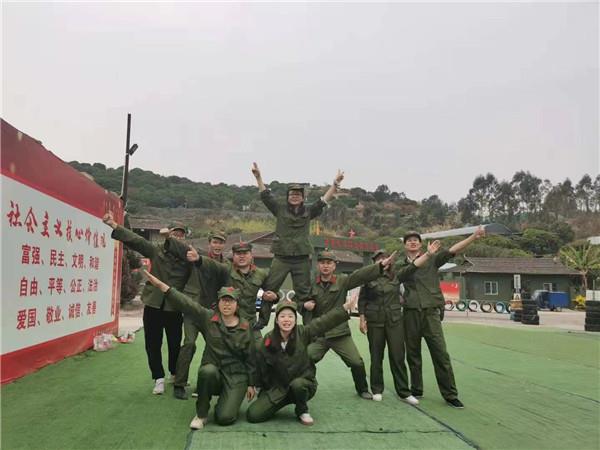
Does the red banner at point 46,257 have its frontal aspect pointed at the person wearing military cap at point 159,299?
yes

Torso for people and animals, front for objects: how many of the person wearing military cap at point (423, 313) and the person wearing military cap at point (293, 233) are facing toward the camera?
2

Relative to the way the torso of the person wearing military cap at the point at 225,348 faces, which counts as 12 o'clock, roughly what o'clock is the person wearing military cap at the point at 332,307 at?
the person wearing military cap at the point at 332,307 is roughly at 8 o'clock from the person wearing military cap at the point at 225,348.

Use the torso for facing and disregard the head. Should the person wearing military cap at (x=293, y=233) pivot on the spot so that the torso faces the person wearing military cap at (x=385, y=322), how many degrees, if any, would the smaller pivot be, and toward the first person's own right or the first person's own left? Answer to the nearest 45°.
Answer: approximately 90° to the first person's own left

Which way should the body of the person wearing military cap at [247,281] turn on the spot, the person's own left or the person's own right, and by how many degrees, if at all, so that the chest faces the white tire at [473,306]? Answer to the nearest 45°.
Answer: approximately 135° to the person's own left

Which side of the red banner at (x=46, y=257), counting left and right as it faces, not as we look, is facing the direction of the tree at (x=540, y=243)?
left

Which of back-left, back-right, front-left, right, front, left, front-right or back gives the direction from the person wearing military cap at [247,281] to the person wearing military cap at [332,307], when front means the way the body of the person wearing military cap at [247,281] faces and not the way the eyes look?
left

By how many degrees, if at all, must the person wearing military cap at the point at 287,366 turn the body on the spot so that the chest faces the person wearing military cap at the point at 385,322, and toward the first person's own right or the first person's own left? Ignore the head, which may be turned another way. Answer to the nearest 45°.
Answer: approximately 135° to the first person's own left

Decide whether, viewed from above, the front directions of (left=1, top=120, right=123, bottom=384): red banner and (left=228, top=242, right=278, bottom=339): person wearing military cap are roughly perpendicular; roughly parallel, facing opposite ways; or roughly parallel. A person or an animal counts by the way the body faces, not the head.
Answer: roughly perpendicular

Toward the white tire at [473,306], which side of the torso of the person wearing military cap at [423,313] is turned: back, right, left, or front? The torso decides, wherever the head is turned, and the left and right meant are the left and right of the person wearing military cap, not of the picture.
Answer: back

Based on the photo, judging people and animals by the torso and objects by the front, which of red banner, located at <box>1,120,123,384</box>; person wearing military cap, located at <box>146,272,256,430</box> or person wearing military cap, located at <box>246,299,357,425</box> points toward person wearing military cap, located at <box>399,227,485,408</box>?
the red banner
